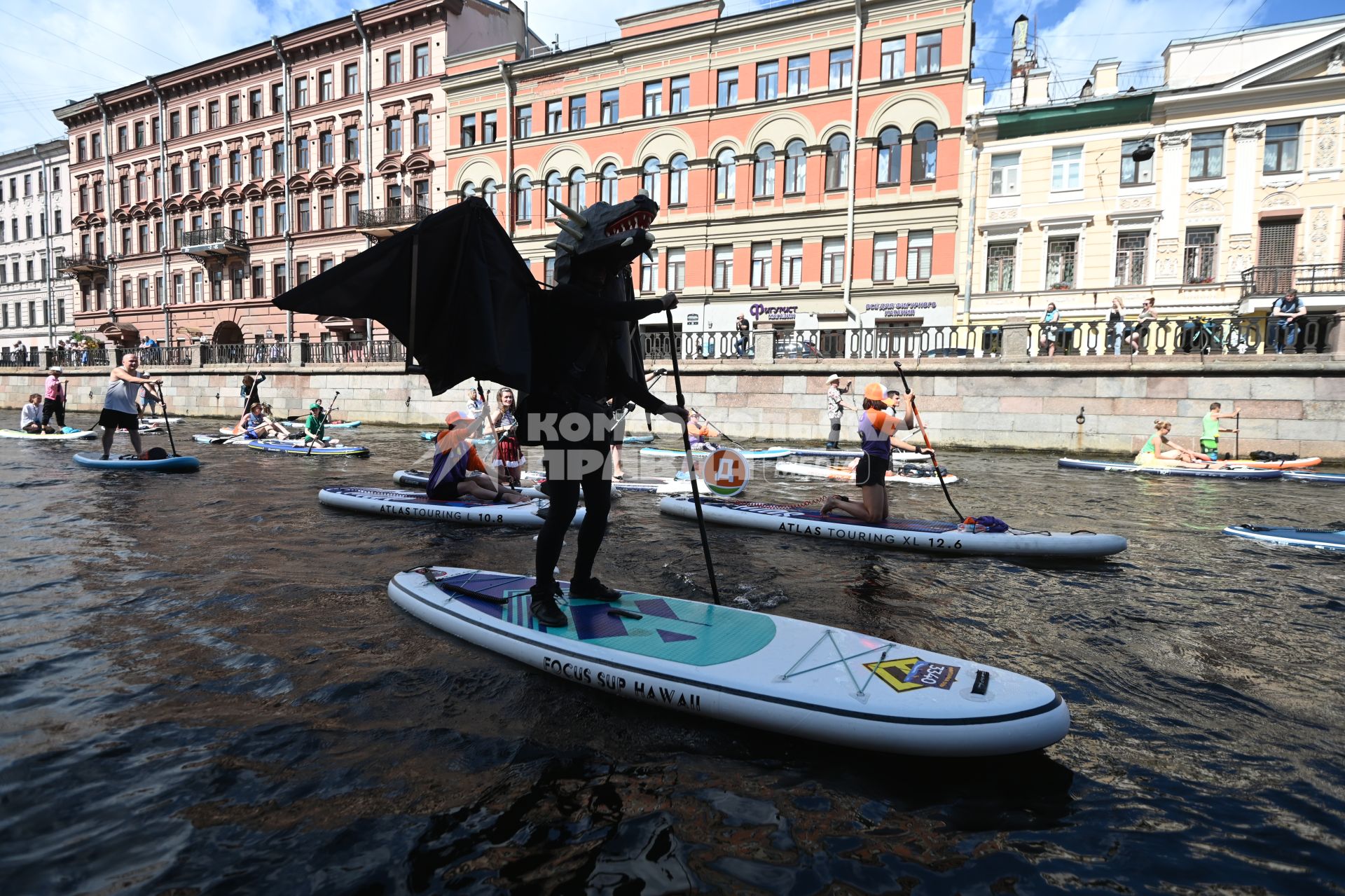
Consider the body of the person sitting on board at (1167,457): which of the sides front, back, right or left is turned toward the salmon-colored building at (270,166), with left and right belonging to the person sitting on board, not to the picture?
back

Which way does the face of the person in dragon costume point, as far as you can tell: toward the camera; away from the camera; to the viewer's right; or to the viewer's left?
to the viewer's right

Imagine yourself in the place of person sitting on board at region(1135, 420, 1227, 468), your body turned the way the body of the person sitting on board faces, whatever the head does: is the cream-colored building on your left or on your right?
on your left

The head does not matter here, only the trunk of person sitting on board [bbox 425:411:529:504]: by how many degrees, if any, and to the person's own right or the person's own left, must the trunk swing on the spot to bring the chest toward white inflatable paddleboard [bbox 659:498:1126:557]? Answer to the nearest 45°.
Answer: approximately 45° to the person's own right

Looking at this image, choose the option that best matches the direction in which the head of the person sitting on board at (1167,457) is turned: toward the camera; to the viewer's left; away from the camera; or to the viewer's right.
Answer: to the viewer's right

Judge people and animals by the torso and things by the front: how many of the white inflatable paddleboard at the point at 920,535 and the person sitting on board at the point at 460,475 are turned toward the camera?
0

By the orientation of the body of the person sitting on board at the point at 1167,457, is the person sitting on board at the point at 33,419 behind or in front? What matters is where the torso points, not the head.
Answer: behind

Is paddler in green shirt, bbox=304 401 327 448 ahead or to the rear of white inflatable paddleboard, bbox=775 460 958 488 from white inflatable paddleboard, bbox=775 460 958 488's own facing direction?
to the rear

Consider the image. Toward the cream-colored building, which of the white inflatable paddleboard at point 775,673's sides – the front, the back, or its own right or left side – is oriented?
left

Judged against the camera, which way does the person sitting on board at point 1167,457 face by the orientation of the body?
to the viewer's right

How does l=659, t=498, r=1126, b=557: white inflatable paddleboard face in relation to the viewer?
to the viewer's right

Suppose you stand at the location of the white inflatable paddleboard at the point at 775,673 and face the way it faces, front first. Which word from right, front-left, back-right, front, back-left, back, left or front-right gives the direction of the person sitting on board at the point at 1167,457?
left

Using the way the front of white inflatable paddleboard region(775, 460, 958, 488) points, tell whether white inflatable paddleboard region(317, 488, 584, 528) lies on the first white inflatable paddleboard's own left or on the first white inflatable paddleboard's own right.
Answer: on the first white inflatable paddleboard's own right
